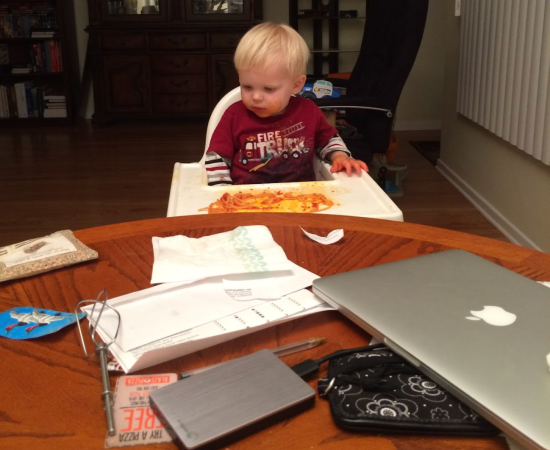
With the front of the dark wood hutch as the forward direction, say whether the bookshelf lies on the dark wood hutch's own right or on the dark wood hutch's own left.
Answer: on the dark wood hutch's own right

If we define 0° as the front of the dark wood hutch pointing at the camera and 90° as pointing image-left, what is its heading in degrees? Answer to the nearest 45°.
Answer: approximately 0°

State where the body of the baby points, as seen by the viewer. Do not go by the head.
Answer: toward the camera

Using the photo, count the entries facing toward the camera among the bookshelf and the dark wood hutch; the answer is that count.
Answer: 2

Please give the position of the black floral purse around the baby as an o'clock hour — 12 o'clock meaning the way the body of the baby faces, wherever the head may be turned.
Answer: The black floral purse is roughly at 12 o'clock from the baby.

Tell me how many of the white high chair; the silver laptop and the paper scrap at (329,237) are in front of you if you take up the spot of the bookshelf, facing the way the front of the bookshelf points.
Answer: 3

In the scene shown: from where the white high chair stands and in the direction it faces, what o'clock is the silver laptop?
The silver laptop is roughly at 12 o'clock from the white high chair.

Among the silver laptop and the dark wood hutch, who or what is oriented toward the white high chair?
the dark wood hutch

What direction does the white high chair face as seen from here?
toward the camera

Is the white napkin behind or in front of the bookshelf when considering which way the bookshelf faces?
in front

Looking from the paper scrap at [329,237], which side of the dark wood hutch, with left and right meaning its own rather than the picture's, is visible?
front
